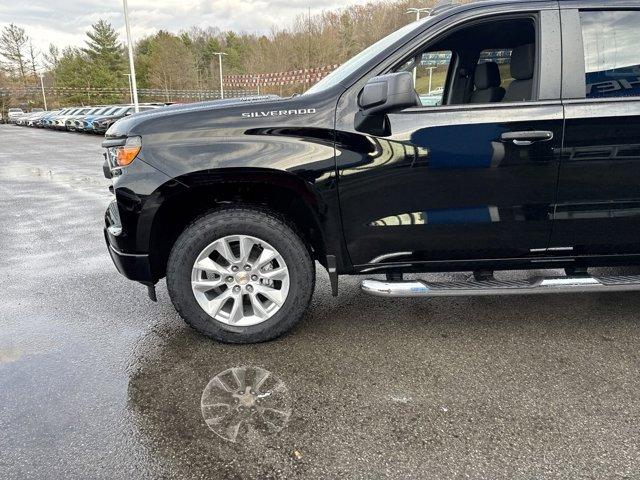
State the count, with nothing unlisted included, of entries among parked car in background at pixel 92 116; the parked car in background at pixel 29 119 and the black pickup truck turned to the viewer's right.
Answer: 0

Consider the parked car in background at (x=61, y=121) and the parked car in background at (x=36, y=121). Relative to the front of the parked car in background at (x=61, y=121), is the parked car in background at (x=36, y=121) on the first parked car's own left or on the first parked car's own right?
on the first parked car's own right

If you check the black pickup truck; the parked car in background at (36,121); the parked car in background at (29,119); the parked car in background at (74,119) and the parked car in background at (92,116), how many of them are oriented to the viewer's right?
0

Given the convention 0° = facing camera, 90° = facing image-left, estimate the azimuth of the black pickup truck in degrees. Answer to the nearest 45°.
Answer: approximately 90°

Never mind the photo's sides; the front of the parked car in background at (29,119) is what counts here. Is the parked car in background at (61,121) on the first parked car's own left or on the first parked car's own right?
on the first parked car's own left

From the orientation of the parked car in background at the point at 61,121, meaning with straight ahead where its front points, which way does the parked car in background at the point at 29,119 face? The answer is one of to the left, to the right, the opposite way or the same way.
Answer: the same way

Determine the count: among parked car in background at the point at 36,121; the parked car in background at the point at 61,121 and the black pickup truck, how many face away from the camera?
0

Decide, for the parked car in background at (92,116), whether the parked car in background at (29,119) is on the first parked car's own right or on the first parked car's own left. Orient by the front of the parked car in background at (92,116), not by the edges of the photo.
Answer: on the first parked car's own right

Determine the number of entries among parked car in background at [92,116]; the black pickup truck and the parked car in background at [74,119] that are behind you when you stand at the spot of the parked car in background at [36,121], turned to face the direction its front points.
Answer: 0

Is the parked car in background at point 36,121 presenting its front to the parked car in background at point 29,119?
no

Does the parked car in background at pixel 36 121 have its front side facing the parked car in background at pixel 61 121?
no

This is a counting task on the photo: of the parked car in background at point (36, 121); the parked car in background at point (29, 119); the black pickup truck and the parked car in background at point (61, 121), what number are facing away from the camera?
0

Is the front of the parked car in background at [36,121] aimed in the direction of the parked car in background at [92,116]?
no

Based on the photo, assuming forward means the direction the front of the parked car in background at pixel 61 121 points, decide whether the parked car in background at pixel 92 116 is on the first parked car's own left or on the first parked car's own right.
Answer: on the first parked car's own left
